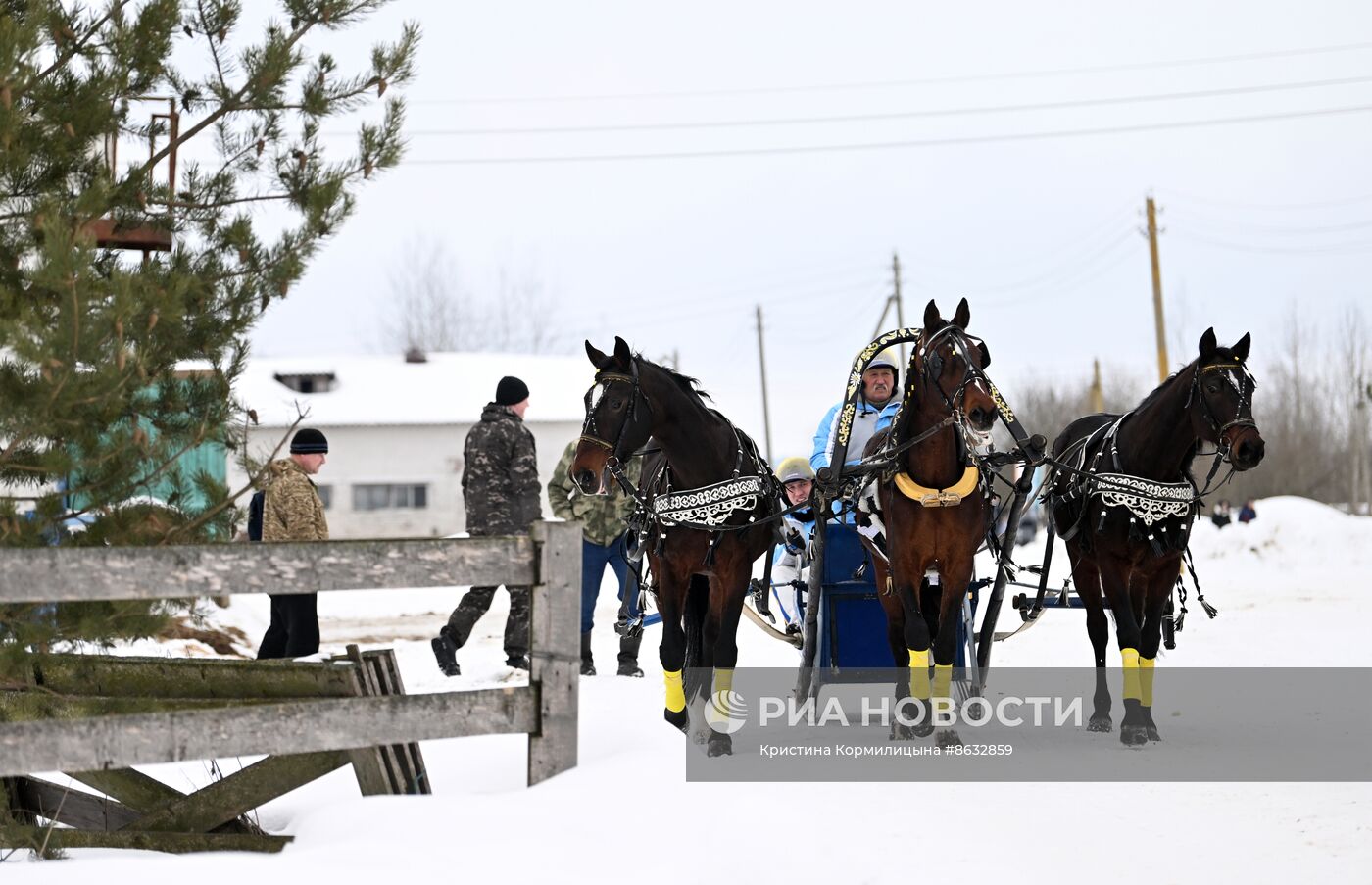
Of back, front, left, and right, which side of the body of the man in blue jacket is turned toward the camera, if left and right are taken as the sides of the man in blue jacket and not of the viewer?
front

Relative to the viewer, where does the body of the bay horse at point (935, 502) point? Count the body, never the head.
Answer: toward the camera

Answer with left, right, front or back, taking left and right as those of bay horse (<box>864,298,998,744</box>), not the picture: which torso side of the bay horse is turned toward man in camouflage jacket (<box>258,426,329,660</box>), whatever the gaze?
right

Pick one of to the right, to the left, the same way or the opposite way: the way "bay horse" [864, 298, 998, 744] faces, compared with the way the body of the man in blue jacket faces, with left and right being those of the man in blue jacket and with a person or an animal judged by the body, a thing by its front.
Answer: the same way

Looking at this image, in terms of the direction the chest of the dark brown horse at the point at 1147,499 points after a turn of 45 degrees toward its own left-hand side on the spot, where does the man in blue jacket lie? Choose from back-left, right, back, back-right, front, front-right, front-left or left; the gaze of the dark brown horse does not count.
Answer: back

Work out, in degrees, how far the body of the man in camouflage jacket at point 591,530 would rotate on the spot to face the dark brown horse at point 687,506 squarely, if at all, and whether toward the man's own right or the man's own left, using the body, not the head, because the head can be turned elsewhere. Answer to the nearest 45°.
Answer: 0° — they already face it

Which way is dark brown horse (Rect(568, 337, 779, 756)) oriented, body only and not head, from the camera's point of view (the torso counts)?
toward the camera

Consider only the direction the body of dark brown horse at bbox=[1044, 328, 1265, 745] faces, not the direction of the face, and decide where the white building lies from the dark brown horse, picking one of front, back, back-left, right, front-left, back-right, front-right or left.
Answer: back

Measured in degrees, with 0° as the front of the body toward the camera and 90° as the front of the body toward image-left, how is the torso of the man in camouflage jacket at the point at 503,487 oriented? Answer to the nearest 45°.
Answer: approximately 225°

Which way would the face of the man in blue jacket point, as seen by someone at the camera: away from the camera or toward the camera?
toward the camera

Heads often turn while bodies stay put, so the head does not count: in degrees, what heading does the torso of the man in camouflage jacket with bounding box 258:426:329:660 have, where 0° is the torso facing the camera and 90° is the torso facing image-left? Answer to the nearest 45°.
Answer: approximately 270°

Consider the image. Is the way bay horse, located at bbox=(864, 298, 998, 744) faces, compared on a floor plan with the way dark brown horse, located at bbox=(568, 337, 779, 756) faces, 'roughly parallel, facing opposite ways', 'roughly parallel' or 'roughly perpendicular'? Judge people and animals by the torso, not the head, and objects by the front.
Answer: roughly parallel

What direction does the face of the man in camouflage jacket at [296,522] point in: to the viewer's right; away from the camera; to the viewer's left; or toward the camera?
to the viewer's right

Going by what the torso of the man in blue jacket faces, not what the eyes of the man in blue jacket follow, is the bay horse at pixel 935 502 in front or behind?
in front
